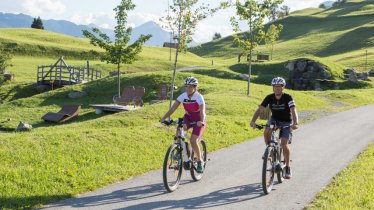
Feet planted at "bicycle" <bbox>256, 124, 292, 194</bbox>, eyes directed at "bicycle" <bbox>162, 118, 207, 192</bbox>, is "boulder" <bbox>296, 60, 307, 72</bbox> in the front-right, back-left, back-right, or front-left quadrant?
back-right

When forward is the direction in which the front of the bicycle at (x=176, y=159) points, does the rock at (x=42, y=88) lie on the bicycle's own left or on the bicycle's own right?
on the bicycle's own right

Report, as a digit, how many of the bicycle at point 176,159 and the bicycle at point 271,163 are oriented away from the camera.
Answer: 0

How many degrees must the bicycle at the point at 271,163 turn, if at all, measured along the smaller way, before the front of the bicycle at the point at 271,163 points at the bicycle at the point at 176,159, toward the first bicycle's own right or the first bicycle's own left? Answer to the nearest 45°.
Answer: approximately 90° to the first bicycle's own right

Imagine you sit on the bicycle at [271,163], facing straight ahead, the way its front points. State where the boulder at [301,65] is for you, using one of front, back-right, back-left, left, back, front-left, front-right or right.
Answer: back

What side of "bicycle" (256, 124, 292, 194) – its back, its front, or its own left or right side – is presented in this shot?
front

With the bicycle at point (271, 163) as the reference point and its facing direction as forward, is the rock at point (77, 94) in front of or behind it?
behind

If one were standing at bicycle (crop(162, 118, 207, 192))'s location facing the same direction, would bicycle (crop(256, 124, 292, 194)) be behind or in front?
behind

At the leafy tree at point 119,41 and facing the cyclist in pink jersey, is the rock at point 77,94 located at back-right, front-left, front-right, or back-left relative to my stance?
back-right

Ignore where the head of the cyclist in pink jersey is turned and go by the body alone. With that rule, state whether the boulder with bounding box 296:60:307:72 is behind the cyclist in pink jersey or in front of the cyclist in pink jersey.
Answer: behind

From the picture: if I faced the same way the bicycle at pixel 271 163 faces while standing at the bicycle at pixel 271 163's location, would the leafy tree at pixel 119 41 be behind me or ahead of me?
behind

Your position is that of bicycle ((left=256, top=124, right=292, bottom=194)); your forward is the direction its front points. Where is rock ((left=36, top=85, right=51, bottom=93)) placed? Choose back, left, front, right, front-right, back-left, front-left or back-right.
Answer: back-right

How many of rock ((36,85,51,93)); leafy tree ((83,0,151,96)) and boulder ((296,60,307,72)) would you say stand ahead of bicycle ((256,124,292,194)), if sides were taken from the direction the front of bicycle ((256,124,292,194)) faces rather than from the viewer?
0

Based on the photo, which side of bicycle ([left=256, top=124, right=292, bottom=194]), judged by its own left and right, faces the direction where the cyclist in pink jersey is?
right

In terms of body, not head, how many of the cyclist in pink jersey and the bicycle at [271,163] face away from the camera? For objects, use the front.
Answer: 0

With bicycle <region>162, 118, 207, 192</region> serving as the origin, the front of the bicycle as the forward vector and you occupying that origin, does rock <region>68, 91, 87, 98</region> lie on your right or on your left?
on your right

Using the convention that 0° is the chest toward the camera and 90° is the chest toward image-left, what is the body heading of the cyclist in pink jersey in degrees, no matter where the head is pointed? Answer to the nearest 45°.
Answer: approximately 45°
